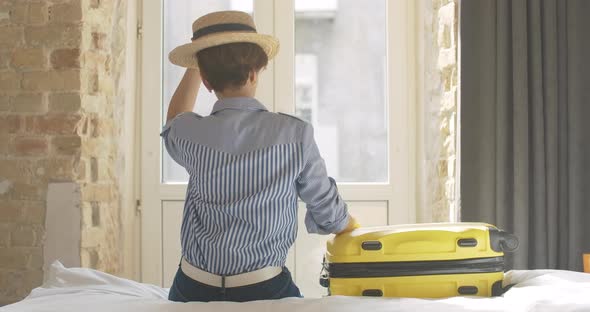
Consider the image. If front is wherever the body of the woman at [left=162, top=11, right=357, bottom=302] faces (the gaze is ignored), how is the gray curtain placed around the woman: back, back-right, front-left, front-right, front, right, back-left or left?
front-right

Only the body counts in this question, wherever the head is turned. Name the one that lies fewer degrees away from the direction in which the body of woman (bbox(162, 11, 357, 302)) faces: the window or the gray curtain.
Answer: the window

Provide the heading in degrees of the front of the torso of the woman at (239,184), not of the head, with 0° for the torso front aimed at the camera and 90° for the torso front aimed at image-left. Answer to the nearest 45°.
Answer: approximately 180°

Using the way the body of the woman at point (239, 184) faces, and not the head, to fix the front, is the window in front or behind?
in front

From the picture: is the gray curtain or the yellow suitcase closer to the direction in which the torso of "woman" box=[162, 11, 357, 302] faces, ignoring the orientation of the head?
the gray curtain

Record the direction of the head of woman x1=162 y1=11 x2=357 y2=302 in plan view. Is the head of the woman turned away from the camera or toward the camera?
away from the camera

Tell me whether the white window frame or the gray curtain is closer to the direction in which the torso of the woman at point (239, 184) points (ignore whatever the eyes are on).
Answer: the white window frame

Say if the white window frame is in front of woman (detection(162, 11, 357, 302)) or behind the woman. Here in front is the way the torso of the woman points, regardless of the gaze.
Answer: in front

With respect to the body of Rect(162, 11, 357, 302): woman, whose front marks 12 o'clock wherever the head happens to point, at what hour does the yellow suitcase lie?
The yellow suitcase is roughly at 3 o'clock from the woman.
